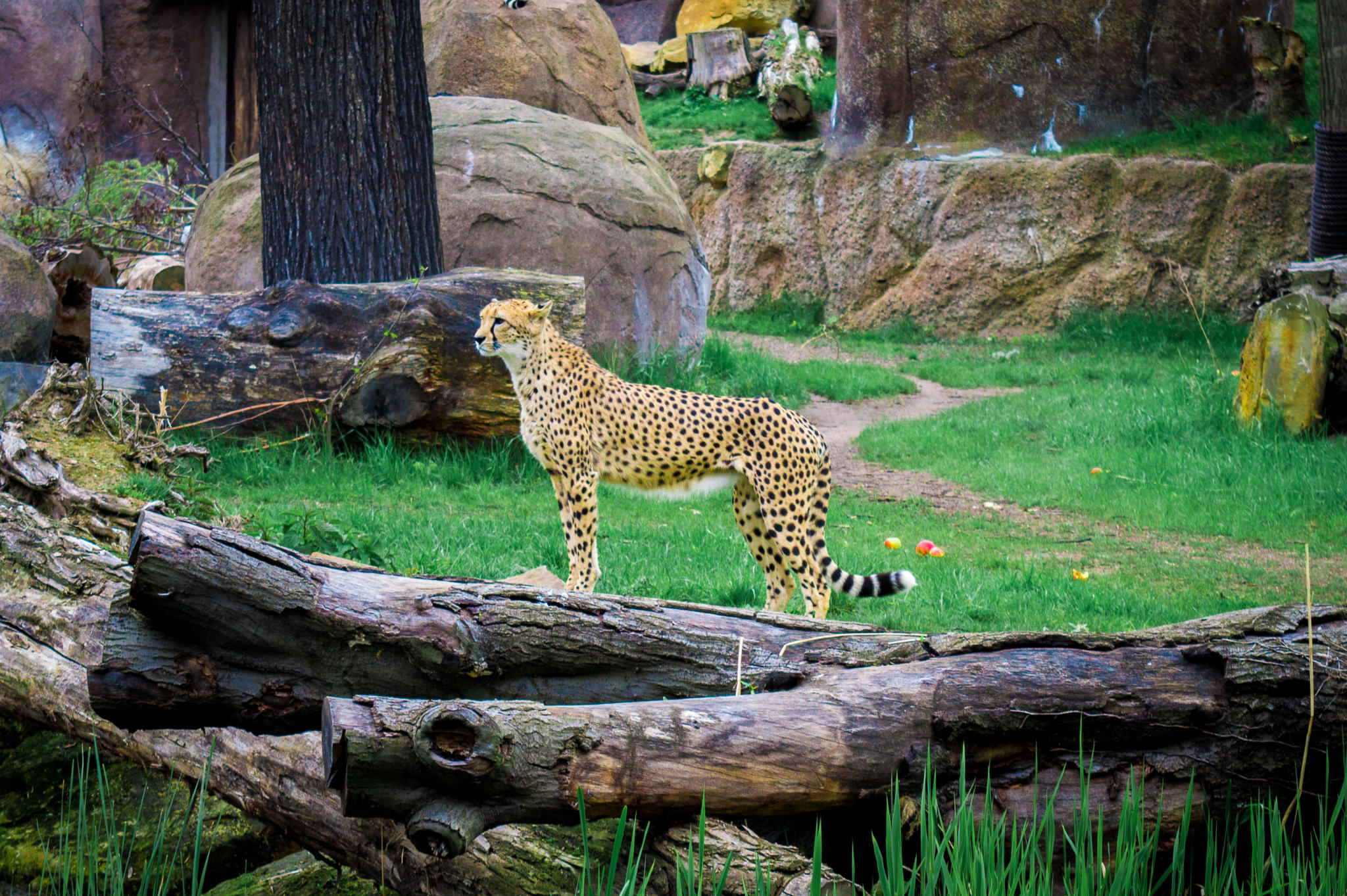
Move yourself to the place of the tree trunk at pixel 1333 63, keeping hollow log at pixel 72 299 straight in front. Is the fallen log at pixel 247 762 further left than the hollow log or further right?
left

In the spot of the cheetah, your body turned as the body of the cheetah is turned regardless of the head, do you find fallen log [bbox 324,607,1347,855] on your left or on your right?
on your left

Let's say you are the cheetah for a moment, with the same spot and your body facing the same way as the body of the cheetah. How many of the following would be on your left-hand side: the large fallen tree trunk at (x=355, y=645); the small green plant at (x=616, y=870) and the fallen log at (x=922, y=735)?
3

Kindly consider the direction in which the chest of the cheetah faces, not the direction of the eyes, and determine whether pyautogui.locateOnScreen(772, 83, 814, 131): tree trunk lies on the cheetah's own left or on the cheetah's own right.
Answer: on the cheetah's own right

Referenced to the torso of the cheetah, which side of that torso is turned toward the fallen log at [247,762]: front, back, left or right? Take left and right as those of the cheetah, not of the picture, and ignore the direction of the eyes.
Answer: left

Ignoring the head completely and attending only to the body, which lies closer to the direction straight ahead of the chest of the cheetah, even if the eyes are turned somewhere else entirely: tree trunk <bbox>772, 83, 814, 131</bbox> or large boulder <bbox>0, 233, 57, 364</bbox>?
the large boulder

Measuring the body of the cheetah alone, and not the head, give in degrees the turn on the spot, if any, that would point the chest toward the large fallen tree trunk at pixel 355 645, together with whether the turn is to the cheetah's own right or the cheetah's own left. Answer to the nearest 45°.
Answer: approximately 90° to the cheetah's own left

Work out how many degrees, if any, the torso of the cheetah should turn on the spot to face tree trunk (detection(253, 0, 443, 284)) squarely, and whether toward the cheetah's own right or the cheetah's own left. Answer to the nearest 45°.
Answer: approximately 45° to the cheetah's own right

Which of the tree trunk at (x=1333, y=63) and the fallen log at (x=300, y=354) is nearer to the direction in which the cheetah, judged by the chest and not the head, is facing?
the fallen log

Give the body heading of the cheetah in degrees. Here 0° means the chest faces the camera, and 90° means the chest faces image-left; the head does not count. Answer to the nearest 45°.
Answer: approximately 90°
